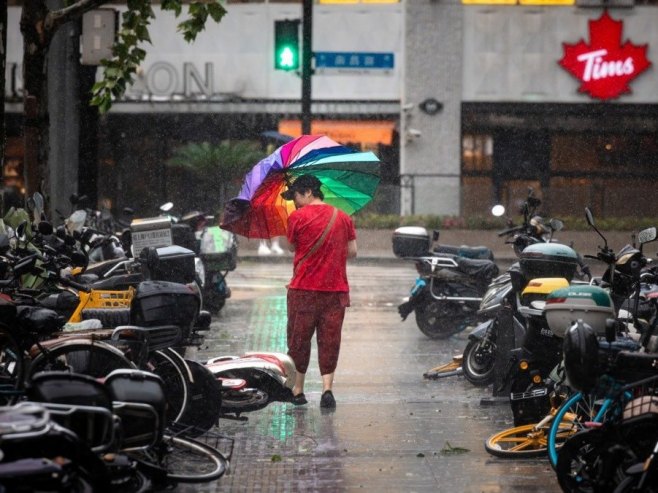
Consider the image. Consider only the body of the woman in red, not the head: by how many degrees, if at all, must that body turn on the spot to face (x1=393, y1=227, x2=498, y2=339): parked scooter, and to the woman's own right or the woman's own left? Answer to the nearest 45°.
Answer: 0° — they already face it

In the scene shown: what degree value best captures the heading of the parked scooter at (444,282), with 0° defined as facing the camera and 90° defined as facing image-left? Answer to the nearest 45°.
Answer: approximately 270°

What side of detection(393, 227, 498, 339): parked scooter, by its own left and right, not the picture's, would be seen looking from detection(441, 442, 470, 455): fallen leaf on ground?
right

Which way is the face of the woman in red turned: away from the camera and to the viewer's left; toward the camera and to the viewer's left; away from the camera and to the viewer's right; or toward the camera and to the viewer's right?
away from the camera and to the viewer's left

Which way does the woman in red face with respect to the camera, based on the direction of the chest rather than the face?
away from the camera

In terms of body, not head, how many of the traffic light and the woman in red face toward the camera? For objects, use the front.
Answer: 1

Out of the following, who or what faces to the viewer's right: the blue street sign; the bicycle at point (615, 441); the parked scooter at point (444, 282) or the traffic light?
the parked scooter

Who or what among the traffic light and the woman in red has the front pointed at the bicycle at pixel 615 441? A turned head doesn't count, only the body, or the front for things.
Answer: the traffic light
